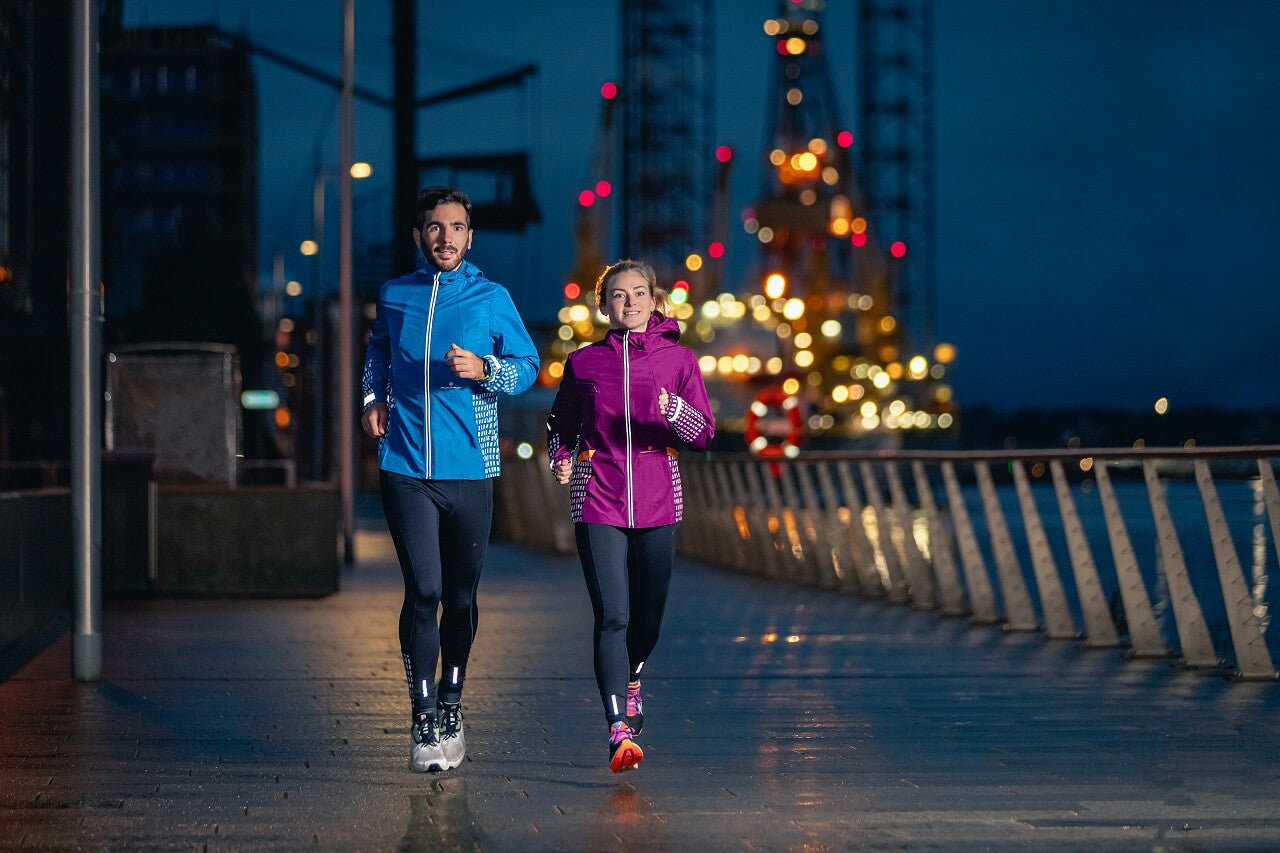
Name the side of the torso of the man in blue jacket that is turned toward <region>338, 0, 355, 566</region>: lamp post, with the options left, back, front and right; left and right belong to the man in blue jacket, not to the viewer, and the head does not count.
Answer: back

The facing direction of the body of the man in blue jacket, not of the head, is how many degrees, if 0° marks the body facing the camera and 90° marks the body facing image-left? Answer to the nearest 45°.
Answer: approximately 0°

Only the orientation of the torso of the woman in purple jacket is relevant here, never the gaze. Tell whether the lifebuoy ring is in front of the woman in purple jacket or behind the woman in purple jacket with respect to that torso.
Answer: behind

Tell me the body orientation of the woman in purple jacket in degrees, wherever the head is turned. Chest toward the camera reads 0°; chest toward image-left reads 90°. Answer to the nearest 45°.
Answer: approximately 0°

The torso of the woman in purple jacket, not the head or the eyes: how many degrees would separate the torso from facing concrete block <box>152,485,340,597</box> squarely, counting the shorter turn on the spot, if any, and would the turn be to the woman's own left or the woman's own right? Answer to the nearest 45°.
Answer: approximately 180°

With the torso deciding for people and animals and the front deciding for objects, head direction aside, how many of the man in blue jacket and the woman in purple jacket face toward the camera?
2

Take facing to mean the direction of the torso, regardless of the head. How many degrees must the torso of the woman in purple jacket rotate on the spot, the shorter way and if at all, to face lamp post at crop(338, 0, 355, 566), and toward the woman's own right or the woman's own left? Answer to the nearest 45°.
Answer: approximately 180°

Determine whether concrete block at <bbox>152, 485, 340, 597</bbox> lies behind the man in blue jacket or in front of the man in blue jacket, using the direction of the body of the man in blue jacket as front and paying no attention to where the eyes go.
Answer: behind

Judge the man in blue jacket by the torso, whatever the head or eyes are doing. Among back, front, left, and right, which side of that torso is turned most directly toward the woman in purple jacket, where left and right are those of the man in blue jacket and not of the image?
left
